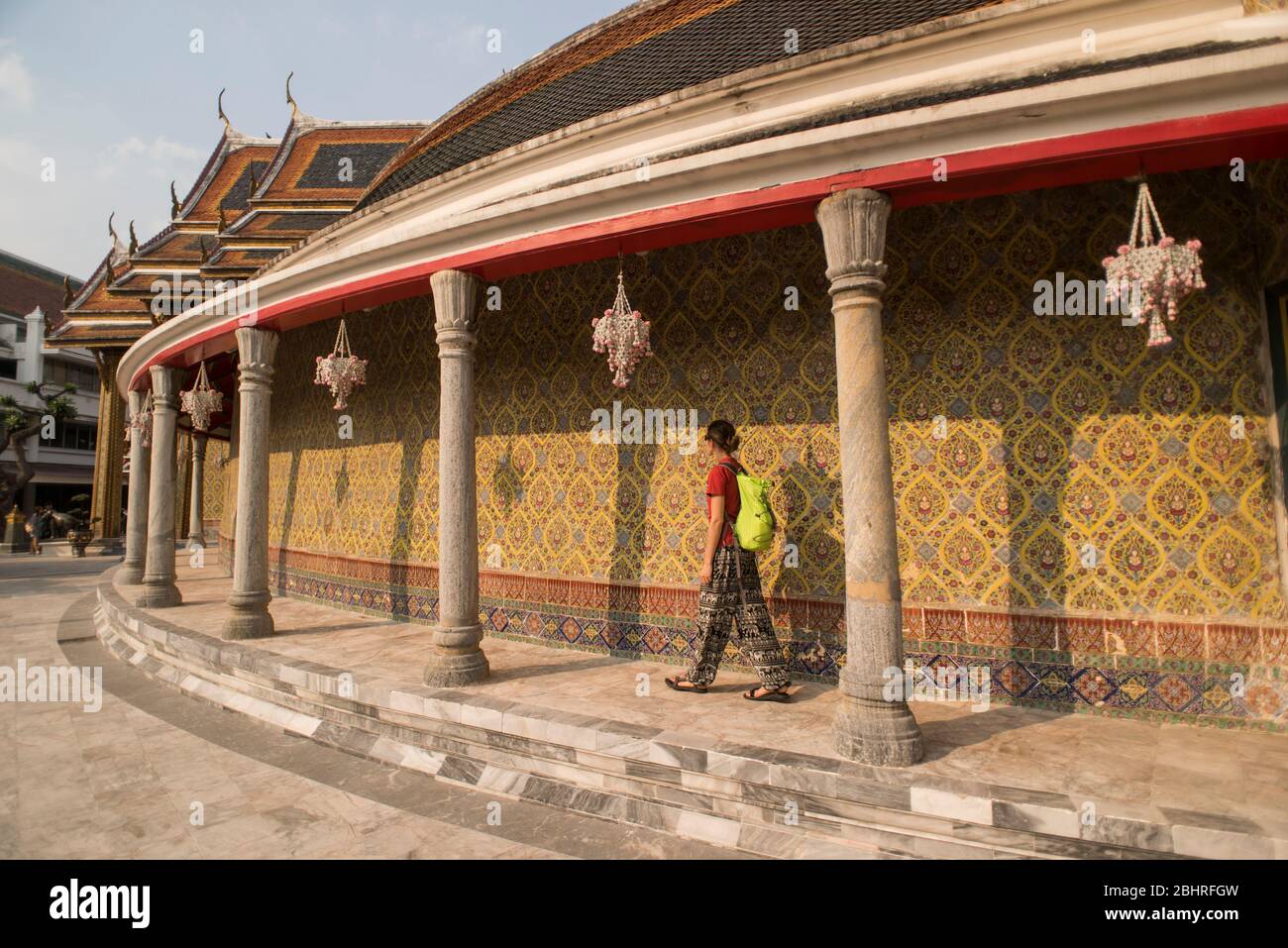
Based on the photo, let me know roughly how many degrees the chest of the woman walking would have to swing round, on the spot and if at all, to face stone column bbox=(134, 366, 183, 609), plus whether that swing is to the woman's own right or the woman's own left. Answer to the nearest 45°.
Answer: approximately 45° to the woman's own right

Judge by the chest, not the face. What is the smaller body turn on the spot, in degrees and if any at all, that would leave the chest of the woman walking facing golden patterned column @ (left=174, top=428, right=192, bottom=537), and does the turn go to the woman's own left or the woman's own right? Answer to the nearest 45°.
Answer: approximately 45° to the woman's own right

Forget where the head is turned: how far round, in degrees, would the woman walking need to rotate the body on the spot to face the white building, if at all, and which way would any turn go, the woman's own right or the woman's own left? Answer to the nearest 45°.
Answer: approximately 45° to the woman's own right

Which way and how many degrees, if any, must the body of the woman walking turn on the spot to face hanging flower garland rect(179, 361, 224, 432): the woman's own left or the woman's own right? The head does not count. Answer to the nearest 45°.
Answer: approximately 45° to the woman's own right

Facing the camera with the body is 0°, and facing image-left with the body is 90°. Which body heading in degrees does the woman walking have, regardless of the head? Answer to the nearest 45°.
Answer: approximately 90°

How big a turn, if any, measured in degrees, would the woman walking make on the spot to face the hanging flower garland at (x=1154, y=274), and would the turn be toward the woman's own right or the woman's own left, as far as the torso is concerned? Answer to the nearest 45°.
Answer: approximately 135° to the woman's own left

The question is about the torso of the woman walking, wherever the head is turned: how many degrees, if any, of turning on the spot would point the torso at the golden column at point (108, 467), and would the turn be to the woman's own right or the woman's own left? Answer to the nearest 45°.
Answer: approximately 45° to the woman's own right
